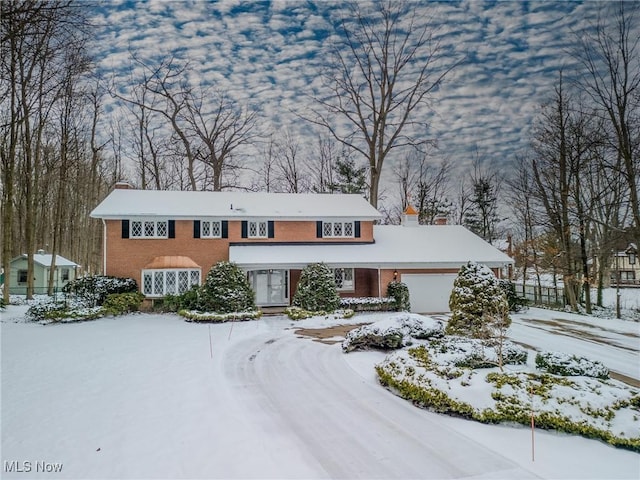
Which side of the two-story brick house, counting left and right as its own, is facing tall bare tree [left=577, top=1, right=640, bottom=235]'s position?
left

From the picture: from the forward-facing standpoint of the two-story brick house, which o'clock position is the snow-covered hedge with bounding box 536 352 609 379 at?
The snow-covered hedge is roughly at 11 o'clock from the two-story brick house.

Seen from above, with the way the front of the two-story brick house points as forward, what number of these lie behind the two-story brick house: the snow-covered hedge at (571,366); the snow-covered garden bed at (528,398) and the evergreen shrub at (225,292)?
0

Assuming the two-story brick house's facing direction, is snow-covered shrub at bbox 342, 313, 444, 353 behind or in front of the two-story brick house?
in front

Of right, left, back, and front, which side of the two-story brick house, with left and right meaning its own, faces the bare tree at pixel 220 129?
back

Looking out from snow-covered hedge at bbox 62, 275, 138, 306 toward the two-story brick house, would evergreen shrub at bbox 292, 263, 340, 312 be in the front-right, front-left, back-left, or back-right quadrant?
front-right

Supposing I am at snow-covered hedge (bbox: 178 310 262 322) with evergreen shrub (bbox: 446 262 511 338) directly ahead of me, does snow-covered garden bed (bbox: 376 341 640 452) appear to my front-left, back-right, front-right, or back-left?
front-right

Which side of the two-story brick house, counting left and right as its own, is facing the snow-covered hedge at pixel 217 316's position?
front

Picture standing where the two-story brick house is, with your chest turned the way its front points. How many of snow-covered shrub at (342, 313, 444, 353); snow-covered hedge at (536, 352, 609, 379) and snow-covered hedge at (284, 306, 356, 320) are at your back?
0

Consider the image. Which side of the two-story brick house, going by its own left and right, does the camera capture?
front

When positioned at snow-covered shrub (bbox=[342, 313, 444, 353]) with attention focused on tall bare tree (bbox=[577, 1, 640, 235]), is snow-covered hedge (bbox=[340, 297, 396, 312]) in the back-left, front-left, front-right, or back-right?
front-left

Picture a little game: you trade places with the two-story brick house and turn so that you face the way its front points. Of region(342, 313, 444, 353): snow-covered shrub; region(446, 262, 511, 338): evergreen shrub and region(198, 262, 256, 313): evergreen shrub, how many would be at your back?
0

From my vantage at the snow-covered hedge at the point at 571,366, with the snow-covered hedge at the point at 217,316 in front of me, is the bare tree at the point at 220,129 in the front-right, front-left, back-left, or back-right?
front-right

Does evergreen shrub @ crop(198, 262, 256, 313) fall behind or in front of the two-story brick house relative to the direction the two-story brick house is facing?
in front
